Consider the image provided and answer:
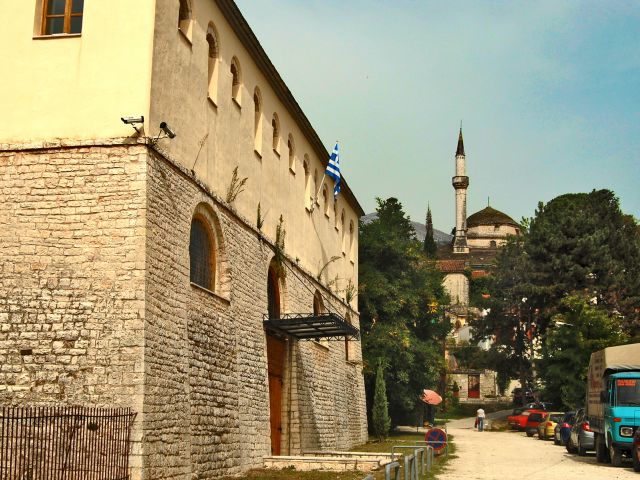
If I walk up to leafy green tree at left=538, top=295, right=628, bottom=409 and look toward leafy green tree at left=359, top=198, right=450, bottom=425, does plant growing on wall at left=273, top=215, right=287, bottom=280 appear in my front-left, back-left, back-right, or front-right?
front-left

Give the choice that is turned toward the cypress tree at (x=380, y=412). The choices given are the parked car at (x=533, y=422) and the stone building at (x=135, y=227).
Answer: the parked car

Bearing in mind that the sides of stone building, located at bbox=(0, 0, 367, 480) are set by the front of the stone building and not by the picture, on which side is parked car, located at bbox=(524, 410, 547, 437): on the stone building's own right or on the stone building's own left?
on the stone building's own left

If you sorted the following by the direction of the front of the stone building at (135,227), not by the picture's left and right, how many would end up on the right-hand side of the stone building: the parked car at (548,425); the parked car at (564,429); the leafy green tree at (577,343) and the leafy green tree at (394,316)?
0

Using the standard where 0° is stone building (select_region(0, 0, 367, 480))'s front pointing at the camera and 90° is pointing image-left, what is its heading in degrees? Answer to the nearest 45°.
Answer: approximately 315°

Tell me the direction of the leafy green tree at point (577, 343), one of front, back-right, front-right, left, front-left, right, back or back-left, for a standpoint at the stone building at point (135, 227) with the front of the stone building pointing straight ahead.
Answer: left

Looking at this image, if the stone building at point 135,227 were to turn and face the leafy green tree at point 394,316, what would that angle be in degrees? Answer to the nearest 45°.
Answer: approximately 90° to its left

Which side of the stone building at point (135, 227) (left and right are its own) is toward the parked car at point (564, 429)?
left

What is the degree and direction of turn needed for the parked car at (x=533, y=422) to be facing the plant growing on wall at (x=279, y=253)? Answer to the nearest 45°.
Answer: approximately 135° to its left

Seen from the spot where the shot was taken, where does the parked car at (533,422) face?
facing away from the viewer
